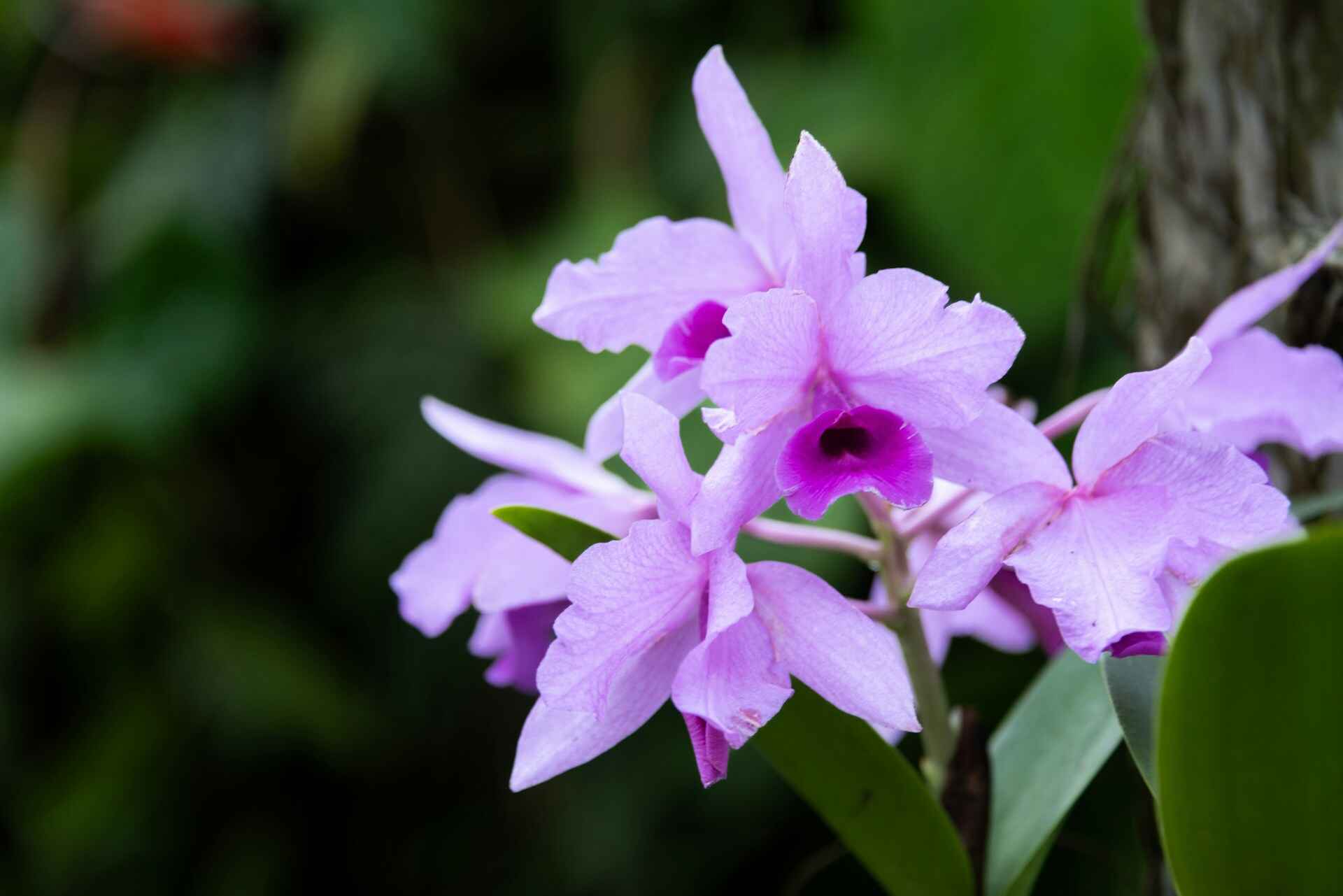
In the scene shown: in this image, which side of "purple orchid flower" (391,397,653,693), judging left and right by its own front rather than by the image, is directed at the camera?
left

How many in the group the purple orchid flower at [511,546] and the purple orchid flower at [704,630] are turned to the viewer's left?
1

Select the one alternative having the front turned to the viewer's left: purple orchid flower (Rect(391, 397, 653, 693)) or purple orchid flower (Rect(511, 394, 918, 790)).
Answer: purple orchid flower (Rect(391, 397, 653, 693))

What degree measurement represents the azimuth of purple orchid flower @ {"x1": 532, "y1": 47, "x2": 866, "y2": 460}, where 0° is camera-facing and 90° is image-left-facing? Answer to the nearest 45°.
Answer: approximately 45°
